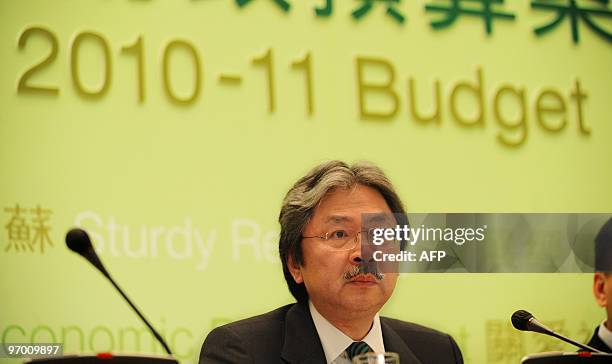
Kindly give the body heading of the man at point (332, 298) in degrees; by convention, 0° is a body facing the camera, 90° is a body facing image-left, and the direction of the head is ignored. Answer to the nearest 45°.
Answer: approximately 315°

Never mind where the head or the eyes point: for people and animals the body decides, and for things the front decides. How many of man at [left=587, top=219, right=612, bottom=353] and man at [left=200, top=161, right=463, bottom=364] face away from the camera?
0

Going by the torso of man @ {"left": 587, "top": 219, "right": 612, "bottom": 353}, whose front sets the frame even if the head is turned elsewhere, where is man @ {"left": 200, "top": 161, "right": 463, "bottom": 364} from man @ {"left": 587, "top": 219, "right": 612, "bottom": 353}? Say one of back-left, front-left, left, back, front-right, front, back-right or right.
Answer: right

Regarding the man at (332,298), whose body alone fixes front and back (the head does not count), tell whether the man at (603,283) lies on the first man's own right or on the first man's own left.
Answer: on the first man's own left
